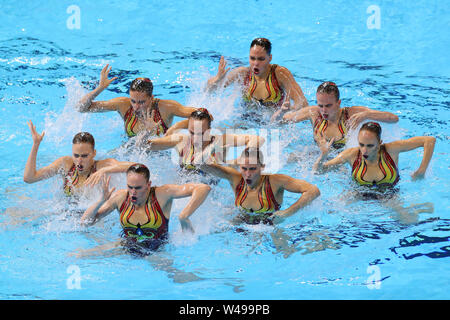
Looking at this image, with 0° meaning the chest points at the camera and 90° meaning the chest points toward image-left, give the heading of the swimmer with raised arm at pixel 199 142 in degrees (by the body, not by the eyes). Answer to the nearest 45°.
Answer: approximately 0°

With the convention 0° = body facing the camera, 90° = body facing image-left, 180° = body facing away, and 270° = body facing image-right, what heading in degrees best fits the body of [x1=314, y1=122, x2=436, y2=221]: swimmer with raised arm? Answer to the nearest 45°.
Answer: approximately 0°

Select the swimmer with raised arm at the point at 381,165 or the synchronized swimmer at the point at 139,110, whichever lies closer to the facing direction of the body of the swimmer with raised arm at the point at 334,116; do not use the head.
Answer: the swimmer with raised arm

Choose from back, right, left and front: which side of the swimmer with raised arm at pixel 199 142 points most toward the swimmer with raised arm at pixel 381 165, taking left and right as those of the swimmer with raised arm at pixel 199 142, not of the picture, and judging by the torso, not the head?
left

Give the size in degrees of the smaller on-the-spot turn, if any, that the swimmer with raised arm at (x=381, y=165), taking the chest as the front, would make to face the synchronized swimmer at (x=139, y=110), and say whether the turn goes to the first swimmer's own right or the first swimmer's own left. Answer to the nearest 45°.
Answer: approximately 90° to the first swimmer's own right

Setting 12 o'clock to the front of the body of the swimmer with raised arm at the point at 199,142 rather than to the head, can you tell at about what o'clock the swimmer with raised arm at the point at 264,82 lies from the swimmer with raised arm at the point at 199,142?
the swimmer with raised arm at the point at 264,82 is roughly at 7 o'clock from the swimmer with raised arm at the point at 199,142.
